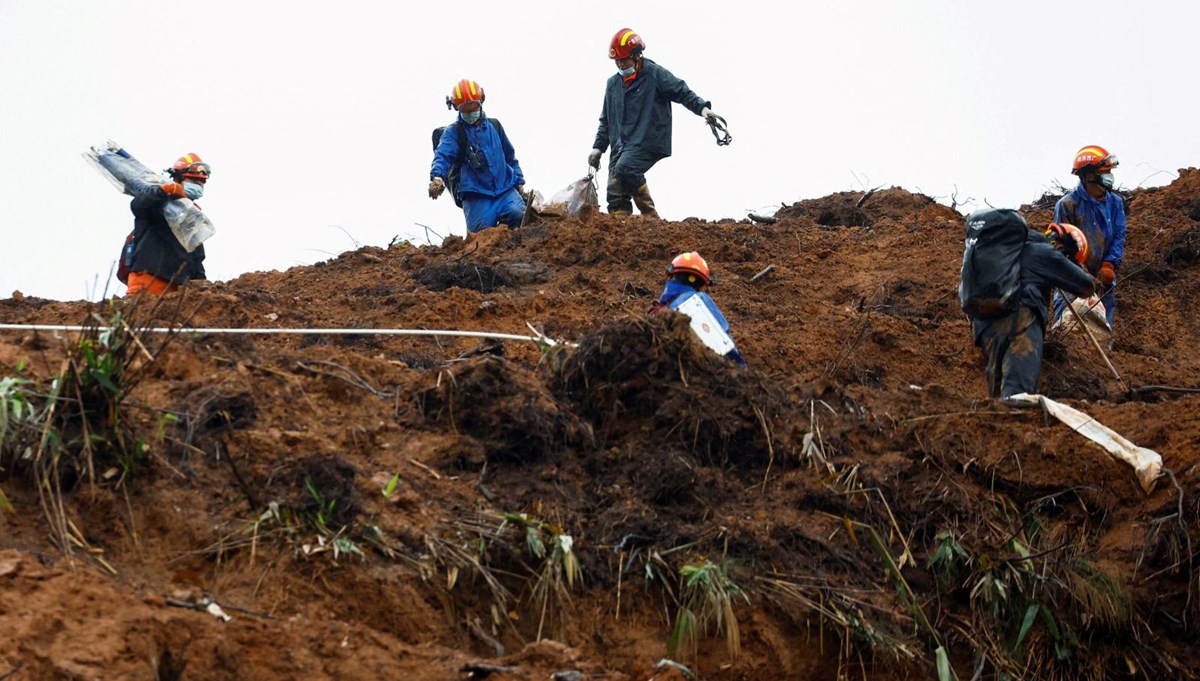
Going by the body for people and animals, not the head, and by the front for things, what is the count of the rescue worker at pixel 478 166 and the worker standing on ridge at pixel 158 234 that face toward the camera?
1

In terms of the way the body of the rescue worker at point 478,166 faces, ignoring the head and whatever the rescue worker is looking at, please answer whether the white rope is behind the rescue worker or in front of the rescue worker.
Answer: in front

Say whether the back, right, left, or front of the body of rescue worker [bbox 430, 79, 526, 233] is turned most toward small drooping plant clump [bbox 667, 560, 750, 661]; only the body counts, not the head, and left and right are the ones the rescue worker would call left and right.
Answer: front

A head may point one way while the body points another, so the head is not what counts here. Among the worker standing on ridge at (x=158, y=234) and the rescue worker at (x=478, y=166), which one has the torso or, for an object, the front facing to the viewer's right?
the worker standing on ridge

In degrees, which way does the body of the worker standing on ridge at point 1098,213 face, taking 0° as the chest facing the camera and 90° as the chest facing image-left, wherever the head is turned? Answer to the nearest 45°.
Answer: approximately 315°

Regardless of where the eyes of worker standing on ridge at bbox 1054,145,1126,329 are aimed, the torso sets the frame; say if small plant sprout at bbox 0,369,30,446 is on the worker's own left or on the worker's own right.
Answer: on the worker's own right

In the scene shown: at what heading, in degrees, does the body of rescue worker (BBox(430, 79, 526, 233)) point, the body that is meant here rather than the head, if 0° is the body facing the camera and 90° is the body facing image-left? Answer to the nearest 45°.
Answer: approximately 0°

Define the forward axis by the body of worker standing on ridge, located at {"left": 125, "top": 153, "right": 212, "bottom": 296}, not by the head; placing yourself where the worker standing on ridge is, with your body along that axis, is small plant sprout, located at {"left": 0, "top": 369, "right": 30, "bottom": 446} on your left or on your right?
on your right

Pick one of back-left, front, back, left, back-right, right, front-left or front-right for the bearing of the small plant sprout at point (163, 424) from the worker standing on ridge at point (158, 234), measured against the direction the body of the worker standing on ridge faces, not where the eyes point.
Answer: right

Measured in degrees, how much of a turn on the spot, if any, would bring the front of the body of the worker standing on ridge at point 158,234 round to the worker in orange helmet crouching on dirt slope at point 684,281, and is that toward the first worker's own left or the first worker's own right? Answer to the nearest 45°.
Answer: approximately 45° to the first worker's own right

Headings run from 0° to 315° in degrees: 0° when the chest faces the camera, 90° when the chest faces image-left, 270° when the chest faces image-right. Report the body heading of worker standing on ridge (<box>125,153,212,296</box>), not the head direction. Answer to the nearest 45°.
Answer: approximately 270°
